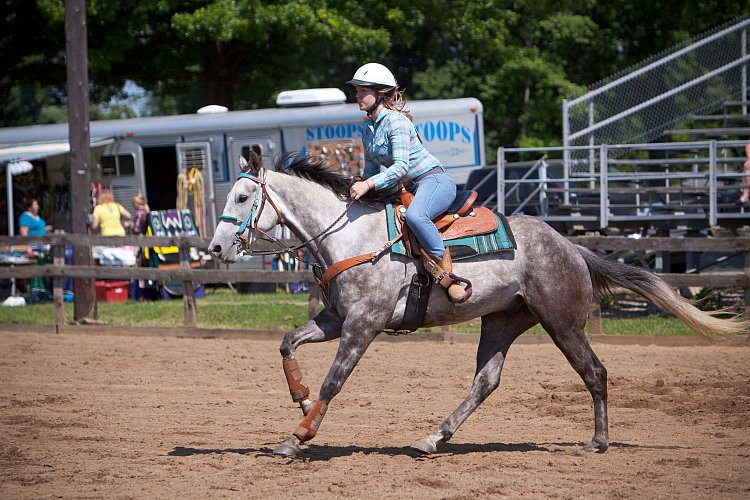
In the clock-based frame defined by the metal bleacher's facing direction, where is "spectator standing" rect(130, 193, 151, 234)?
The spectator standing is roughly at 1 o'clock from the metal bleacher.

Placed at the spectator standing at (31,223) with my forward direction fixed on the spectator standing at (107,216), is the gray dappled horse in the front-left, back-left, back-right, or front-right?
front-right

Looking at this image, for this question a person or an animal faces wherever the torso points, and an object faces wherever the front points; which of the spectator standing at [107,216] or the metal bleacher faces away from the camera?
the spectator standing

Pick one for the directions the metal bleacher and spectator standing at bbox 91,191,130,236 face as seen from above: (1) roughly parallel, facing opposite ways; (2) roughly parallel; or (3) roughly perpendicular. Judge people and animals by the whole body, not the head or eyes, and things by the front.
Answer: roughly perpendicular

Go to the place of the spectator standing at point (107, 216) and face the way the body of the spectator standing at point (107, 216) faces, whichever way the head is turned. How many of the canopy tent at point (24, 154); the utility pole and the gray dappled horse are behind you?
2

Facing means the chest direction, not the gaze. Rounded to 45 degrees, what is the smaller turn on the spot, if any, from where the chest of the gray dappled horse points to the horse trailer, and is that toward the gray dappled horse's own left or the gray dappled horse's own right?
approximately 90° to the gray dappled horse's own right

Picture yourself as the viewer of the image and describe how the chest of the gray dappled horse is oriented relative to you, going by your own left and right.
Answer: facing to the left of the viewer

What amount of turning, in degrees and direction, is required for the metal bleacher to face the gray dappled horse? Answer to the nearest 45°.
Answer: approximately 45° to its left

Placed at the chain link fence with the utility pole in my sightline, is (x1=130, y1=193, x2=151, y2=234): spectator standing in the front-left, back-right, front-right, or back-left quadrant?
front-right

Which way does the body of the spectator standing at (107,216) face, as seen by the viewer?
away from the camera

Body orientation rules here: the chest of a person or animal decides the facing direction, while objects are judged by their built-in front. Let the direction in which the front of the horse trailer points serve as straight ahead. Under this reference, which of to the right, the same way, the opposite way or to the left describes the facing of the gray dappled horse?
the opposite way

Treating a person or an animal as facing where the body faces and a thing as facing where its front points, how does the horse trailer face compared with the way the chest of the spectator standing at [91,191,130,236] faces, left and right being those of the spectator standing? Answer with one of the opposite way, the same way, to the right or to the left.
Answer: to the right

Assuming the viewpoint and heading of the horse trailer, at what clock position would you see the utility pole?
The utility pole is roughly at 4 o'clock from the horse trailer.

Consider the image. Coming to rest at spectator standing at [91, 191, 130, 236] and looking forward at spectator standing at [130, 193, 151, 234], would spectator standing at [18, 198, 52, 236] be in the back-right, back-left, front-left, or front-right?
back-left
